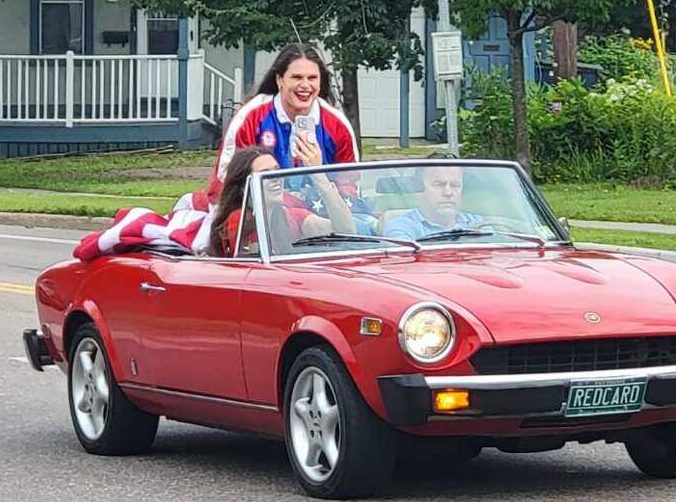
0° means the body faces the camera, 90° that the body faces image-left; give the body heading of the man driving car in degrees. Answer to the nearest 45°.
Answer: approximately 315°

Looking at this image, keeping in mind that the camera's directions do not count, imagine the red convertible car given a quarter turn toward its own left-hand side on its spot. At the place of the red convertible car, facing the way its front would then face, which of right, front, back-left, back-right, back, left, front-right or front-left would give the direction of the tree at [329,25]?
front-left

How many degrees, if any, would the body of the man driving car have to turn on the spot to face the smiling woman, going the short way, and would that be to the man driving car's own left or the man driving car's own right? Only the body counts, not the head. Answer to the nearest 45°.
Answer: approximately 180°

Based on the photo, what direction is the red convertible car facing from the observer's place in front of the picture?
facing the viewer and to the right of the viewer

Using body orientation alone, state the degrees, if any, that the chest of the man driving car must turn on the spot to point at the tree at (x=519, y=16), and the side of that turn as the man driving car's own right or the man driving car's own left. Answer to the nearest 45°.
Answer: approximately 135° to the man driving car's own left
